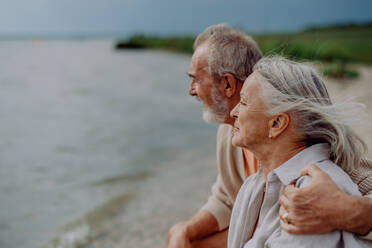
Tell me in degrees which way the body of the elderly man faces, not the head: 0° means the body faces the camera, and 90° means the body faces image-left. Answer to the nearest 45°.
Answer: approximately 90°

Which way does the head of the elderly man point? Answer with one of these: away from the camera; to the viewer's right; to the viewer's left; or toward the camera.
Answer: to the viewer's left

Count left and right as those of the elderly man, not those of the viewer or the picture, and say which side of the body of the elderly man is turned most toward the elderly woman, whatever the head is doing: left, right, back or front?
left

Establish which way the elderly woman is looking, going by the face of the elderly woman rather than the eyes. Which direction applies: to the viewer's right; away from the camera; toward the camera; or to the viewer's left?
to the viewer's left
